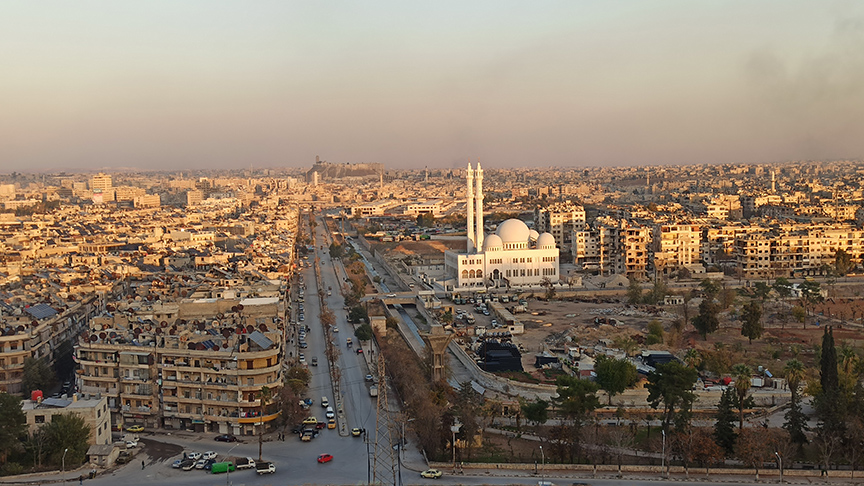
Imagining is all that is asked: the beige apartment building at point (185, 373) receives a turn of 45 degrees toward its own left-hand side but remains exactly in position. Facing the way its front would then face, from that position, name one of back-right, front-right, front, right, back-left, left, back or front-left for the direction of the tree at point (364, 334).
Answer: left

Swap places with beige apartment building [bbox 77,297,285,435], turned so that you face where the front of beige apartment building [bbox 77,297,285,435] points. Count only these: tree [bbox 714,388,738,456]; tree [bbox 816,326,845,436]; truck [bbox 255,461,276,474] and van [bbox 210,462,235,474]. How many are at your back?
0

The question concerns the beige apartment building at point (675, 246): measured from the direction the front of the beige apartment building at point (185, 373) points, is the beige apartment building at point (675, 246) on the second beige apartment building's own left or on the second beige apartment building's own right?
on the second beige apartment building's own left

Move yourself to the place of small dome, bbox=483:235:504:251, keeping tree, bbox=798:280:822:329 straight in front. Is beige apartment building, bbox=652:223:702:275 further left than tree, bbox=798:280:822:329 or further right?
left

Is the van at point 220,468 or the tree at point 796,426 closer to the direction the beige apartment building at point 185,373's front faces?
the van

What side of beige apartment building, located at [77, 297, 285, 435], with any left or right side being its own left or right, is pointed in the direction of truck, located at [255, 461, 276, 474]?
front

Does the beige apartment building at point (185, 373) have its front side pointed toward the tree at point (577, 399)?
no

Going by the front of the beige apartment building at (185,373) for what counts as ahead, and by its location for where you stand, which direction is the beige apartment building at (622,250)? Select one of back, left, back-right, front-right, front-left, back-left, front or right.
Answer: back-left

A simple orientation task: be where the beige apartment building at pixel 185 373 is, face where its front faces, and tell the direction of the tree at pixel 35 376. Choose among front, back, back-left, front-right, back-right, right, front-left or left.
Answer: back-right

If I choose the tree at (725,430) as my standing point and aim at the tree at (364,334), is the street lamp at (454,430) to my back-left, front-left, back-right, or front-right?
front-left

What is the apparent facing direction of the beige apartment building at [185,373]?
toward the camera

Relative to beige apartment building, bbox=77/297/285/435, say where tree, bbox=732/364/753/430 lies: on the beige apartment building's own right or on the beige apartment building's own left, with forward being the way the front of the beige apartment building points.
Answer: on the beige apartment building's own left

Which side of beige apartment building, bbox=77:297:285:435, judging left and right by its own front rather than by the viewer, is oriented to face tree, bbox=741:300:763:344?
left

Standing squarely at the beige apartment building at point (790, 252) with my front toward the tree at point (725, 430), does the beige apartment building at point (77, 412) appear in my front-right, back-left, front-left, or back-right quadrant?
front-right

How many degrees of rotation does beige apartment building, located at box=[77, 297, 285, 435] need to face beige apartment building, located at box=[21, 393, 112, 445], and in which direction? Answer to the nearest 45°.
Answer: approximately 45° to its right

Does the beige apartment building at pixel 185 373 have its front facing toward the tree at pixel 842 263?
no

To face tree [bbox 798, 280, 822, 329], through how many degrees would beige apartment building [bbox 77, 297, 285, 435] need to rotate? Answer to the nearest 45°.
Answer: approximately 90° to its left

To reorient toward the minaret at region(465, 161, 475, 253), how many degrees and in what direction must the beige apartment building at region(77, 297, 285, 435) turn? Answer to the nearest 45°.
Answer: approximately 135° to its left

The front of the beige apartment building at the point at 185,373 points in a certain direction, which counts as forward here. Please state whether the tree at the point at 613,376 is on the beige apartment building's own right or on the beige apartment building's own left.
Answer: on the beige apartment building's own left
